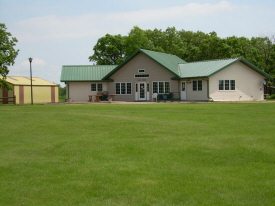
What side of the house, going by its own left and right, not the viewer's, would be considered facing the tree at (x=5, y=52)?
right

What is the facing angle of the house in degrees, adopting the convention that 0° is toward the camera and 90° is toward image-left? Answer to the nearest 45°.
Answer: approximately 0°
